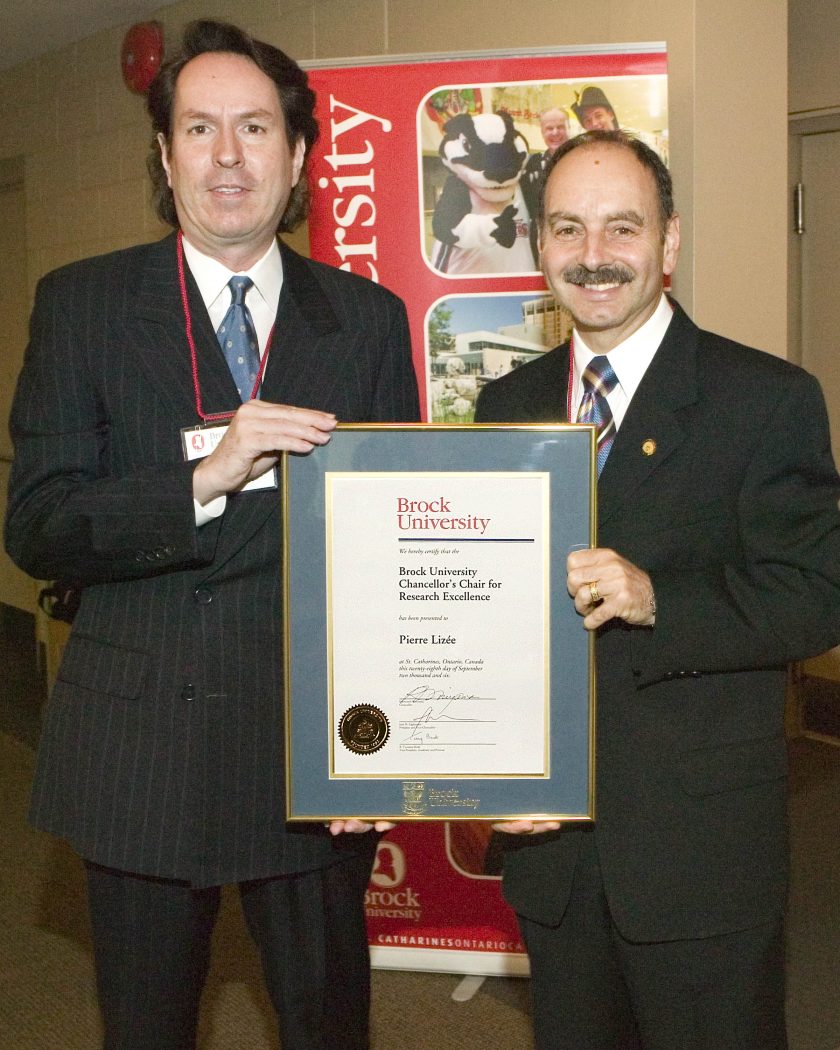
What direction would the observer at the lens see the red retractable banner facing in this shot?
facing the viewer

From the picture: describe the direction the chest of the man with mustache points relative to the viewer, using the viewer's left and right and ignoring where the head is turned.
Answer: facing the viewer and to the left of the viewer

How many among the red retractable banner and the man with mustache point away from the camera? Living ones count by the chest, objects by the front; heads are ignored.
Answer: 0

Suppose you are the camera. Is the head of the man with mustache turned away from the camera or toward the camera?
toward the camera

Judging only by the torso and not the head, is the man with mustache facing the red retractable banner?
no

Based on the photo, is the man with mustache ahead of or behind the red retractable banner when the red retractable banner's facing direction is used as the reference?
ahead
